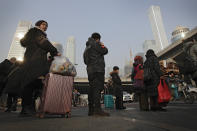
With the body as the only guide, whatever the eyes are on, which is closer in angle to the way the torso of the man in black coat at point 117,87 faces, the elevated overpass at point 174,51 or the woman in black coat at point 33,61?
the elevated overpass

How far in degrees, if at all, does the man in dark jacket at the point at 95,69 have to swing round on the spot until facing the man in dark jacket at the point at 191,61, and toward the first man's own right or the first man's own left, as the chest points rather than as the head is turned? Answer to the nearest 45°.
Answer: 0° — they already face them

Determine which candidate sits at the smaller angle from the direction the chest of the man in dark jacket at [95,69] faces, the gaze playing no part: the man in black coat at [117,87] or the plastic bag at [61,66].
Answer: the man in black coat

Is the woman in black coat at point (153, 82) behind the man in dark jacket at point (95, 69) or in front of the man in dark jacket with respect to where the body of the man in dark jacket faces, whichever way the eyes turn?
in front
